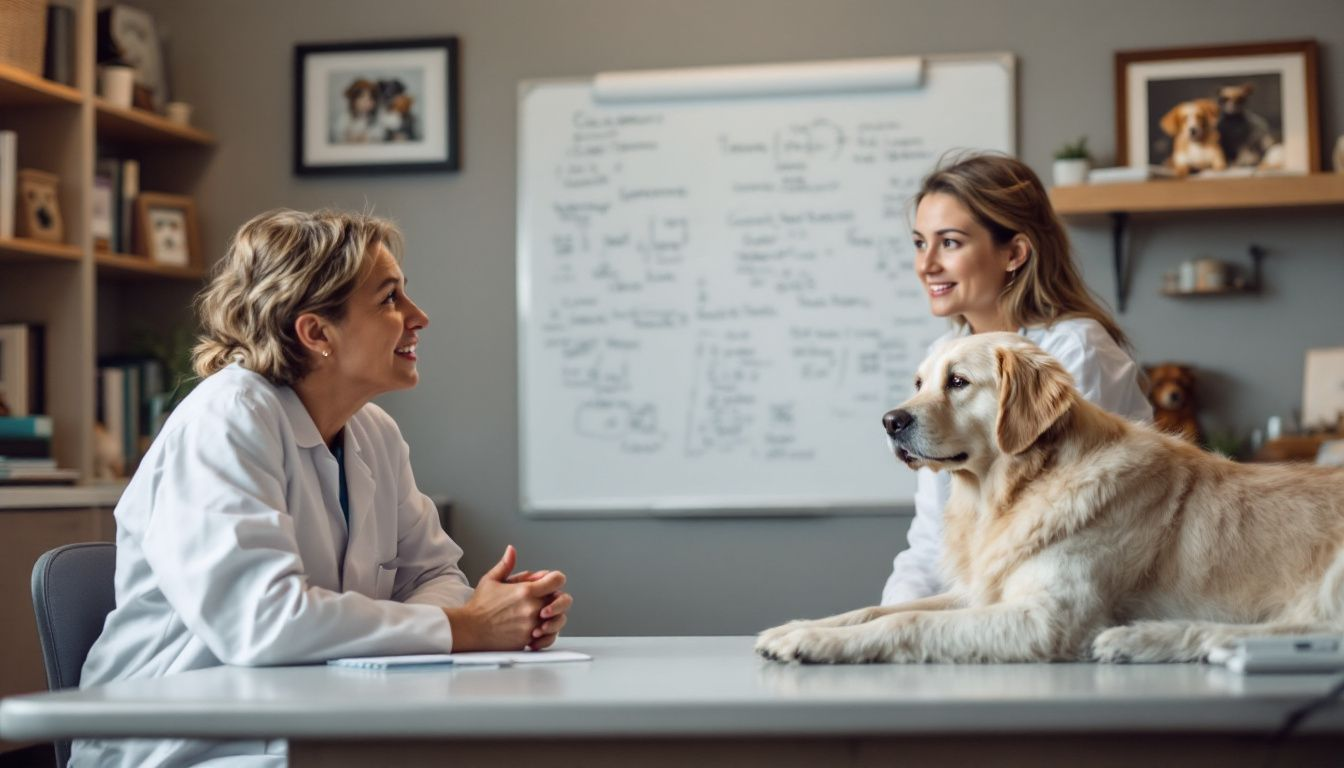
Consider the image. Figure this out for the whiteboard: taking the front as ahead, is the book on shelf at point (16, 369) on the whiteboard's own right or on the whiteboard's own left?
on the whiteboard's own right

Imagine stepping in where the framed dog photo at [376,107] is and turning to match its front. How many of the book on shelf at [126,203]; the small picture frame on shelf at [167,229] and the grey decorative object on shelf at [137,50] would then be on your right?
3

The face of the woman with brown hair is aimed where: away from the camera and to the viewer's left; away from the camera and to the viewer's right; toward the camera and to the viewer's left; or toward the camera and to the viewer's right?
toward the camera and to the viewer's left

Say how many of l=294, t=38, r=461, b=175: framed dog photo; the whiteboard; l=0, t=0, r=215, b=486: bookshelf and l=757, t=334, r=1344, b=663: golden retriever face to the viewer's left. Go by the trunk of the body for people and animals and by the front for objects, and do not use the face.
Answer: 1

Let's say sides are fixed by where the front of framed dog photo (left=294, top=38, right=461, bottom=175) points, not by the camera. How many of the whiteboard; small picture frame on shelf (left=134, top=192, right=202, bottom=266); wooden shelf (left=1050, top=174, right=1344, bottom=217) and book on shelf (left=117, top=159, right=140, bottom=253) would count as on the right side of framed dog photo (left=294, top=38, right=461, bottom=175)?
2

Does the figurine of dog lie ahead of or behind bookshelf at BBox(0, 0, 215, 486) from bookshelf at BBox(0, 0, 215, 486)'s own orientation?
ahead

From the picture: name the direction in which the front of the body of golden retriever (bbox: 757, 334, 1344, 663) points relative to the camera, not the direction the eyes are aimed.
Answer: to the viewer's left

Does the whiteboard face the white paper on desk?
yes

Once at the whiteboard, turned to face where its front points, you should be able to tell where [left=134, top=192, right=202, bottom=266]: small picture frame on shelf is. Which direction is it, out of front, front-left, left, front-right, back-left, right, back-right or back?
right

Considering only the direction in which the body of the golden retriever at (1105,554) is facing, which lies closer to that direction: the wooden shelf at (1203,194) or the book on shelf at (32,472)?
the book on shelf

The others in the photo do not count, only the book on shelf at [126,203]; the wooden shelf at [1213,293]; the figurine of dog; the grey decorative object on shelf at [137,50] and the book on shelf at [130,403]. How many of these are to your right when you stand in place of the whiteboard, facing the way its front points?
3

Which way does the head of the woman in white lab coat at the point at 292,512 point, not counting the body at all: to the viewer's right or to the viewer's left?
to the viewer's right

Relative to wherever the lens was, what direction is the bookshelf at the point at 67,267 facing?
facing the viewer and to the right of the viewer

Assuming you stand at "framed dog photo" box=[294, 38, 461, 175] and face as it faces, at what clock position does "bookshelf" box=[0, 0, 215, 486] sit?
The bookshelf is roughly at 2 o'clock from the framed dog photo.
